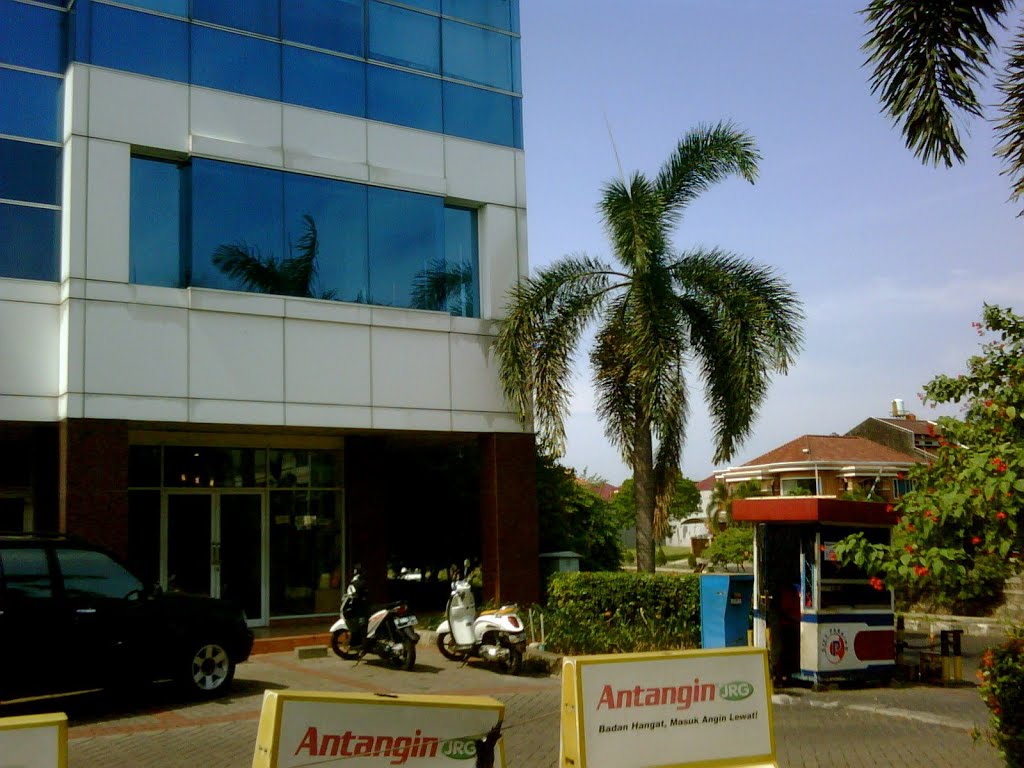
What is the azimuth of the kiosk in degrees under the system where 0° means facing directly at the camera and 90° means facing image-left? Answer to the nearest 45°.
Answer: approximately 315°

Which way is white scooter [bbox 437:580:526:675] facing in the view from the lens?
facing away from the viewer and to the left of the viewer

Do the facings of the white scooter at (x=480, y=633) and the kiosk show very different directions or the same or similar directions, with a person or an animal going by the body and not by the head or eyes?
very different directions

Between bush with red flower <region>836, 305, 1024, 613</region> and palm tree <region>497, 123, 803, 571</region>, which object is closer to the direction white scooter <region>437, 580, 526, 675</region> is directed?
the palm tree

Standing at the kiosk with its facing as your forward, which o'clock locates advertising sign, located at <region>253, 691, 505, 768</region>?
The advertising sign is roughly at 2 o'clock from the kiosk.

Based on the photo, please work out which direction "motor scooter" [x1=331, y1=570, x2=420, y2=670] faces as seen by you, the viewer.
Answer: facing away from the viewer and to the left of the viewer

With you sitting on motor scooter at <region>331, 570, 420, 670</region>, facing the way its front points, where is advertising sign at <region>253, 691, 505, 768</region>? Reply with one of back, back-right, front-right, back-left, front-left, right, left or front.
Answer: back-left

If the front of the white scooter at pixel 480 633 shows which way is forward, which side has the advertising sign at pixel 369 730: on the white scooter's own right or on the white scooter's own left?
on the white scooter's own left

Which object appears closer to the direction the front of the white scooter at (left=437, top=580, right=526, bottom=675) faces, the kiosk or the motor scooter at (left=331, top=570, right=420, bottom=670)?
the motor scooter

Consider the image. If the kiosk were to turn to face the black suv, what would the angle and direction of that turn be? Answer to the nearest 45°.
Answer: approximately 90° to its right
